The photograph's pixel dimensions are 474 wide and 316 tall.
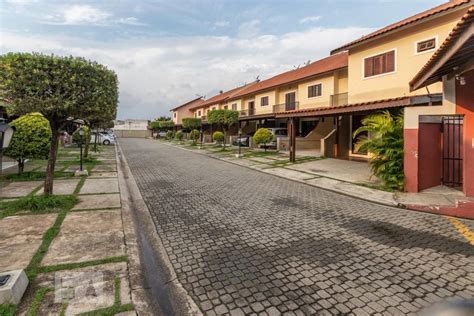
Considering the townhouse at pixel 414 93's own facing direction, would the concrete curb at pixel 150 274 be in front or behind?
in front

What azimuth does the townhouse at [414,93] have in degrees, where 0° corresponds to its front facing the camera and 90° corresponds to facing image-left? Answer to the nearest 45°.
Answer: approximately 45°

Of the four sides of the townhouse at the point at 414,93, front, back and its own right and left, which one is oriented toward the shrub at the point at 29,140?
front

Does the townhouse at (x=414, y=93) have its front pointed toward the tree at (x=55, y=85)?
yes
